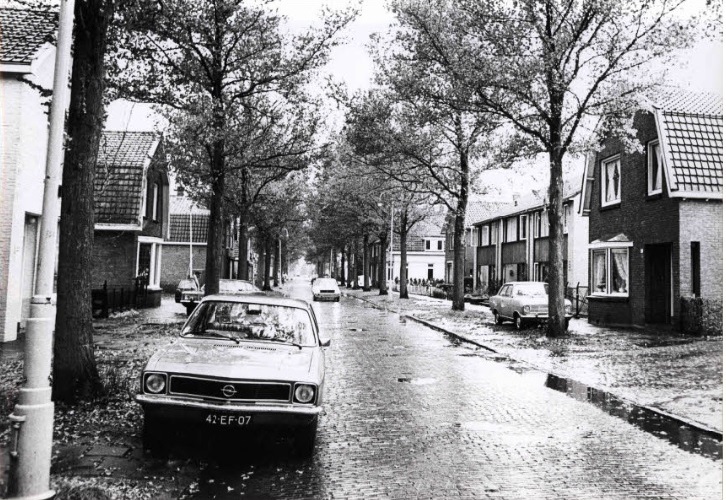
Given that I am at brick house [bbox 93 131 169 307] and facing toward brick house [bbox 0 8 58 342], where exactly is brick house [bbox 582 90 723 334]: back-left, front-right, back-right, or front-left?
front-left

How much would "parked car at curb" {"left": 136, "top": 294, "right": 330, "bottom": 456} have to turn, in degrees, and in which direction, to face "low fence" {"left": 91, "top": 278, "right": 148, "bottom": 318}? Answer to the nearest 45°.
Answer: approximately 180°

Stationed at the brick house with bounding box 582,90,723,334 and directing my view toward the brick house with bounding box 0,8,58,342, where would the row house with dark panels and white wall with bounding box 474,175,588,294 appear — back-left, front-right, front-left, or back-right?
back-right

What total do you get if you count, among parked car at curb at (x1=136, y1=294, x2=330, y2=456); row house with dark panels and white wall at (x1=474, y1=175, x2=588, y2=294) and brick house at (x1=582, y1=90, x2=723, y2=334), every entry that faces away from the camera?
0

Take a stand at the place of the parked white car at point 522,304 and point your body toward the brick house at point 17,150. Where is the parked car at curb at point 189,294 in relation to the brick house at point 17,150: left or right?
right

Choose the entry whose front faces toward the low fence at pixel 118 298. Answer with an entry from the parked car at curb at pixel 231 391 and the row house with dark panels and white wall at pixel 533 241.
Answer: the row house with dark panels and white wall

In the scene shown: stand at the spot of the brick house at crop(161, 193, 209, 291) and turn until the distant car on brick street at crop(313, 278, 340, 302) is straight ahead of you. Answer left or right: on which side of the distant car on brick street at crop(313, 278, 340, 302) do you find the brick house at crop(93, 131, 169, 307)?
right

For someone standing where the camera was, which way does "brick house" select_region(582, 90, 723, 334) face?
facing the viewer and to the left of the viewer

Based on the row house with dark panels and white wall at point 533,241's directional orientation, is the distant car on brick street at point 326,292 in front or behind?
in front

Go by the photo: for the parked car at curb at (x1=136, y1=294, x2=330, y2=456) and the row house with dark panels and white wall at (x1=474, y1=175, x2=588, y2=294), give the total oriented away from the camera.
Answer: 0

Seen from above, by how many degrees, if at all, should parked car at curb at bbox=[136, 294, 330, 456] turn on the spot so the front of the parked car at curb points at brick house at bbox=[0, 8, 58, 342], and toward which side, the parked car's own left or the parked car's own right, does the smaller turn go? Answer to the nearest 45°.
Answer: approximately 135° to the parked car's own right

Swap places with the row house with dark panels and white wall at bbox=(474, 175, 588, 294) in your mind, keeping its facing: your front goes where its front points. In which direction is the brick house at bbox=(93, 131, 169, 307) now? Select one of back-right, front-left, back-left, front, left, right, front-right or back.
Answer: front

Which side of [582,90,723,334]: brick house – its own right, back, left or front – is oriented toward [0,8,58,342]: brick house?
front

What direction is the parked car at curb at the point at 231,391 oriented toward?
toward the camera

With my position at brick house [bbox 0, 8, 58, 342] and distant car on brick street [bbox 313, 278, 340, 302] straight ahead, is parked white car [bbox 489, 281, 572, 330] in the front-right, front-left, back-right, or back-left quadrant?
front-right
